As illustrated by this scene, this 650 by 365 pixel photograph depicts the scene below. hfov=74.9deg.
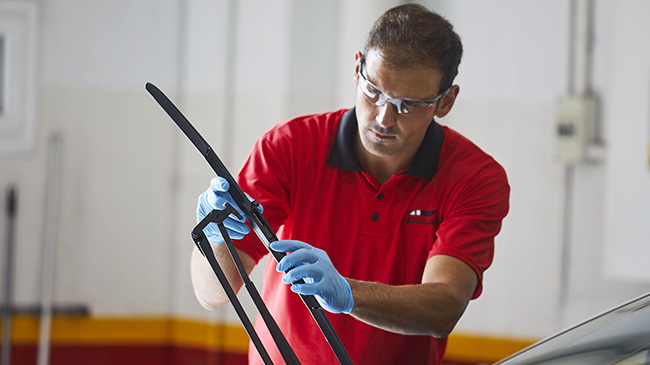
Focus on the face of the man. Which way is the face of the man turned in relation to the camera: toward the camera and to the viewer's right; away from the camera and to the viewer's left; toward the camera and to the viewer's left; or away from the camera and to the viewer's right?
toward the camera and to the viewer's left

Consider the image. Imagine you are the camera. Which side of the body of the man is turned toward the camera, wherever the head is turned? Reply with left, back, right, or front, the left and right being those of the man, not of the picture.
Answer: front

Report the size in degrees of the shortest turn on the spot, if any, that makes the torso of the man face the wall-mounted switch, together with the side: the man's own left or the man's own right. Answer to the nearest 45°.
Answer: approximately 135° to the man's own left
